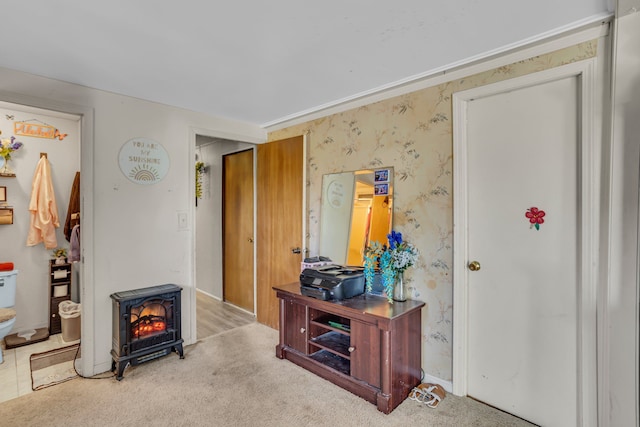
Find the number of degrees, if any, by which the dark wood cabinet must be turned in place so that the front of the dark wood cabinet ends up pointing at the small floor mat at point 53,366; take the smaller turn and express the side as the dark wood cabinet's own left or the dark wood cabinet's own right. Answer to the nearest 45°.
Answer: approximately 45° to the dark wood cabinet's own right

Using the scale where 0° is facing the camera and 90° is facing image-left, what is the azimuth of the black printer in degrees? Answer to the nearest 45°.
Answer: approximately 45°

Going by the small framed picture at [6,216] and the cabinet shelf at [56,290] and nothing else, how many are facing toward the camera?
2

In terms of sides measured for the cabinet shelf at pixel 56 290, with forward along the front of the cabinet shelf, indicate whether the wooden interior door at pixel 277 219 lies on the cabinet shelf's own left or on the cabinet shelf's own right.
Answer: on the cabinet shelf's own left

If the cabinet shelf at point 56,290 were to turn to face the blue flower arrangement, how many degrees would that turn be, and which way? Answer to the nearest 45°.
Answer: approximately 45° to its left

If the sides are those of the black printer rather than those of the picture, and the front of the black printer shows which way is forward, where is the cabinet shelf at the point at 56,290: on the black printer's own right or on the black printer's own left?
on the black printer's own right

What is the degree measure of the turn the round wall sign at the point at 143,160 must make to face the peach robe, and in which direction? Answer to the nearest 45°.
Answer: approximately 135° to its right

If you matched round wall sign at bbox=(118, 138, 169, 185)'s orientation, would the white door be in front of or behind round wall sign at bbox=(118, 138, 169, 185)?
in front

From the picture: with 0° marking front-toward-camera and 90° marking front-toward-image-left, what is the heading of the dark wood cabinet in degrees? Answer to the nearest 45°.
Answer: approximately 45°

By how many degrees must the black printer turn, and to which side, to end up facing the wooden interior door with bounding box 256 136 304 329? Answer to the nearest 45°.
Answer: approximately 90° to its right

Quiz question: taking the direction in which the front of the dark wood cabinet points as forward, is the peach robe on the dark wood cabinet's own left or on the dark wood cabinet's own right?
on the dark wood cabinet's own right

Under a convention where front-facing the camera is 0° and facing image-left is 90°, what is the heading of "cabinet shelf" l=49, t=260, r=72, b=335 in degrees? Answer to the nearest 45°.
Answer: approximately 0°

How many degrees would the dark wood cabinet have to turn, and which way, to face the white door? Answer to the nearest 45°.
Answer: approximately 135° to its left
